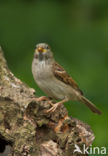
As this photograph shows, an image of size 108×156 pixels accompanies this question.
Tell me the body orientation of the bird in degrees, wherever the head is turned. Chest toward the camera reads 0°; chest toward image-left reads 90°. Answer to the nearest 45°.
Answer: approximately 45°
